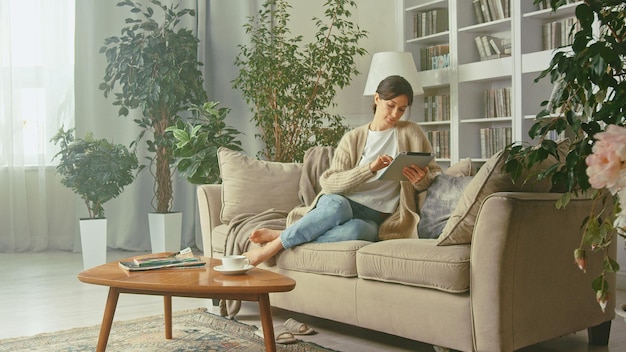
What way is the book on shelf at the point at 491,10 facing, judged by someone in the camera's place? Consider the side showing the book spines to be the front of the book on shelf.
facing the viewer

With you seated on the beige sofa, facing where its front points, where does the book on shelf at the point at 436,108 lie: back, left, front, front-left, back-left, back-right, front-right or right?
back-right

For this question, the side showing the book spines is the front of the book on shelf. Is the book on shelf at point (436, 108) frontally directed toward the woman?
yes

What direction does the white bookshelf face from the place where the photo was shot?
facing the viewer and to the left of the viewer
